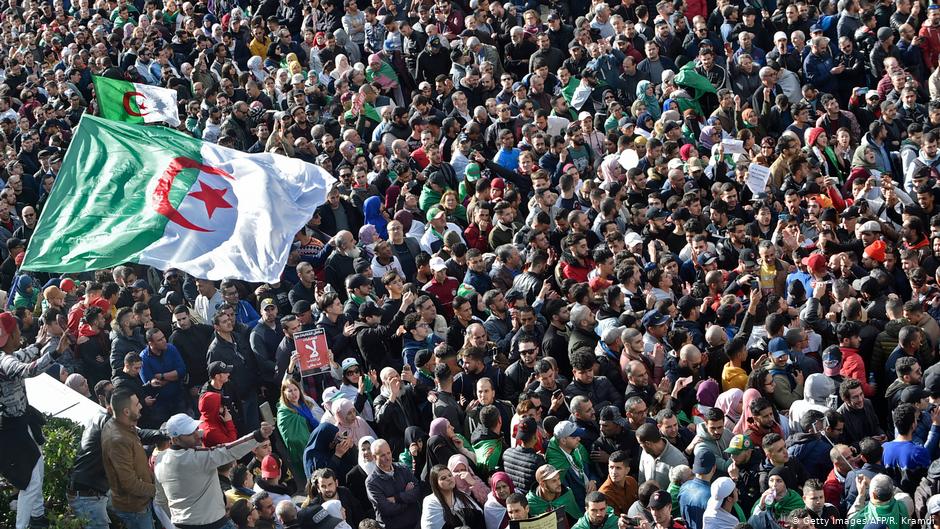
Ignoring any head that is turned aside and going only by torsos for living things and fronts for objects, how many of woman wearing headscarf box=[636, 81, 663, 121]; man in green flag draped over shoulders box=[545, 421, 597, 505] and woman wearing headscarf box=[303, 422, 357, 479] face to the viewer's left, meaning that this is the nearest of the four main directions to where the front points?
0

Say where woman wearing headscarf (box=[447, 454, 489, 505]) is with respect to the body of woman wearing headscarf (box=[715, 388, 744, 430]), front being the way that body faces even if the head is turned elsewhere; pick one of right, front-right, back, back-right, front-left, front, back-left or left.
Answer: back-right

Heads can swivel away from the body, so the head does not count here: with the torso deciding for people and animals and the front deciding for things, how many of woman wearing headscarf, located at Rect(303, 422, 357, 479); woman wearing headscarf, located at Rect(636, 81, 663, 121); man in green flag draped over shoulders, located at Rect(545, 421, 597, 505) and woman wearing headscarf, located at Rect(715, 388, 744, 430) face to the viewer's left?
0

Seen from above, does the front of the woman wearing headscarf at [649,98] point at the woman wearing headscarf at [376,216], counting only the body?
no

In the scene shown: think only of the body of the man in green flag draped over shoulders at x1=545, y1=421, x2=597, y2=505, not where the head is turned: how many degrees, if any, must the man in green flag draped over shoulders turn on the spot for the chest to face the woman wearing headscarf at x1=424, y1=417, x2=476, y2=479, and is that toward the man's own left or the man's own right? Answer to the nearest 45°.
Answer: approximately 135° to the man's own right

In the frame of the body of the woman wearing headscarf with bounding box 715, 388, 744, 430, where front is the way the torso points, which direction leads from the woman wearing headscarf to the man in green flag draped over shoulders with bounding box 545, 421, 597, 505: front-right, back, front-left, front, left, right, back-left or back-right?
back-right

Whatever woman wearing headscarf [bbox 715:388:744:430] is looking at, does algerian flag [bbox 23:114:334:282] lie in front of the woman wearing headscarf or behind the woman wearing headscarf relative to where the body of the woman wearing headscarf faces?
behind

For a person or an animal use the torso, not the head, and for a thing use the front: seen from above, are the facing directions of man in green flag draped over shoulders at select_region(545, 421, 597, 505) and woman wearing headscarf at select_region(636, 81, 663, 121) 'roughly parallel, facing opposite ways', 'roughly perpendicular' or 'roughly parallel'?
roughly parallel

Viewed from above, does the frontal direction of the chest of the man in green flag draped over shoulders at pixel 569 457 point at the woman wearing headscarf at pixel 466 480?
no

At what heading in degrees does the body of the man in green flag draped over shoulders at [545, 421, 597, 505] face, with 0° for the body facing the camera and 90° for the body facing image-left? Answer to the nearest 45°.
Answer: approximately 315°

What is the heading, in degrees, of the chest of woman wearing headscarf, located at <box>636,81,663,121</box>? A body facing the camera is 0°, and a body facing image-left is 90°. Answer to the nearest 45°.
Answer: approximately 315°

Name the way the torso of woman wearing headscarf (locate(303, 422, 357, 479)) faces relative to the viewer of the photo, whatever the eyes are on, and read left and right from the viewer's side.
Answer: facing the viewer and to the right of the viewer
